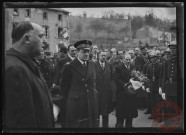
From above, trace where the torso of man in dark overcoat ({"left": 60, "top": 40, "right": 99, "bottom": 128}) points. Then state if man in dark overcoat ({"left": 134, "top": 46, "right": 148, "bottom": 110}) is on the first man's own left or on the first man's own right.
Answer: on the first man's own left

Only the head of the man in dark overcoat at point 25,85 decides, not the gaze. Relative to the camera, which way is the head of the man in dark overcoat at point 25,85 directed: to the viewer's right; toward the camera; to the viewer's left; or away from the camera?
to the viewer's right

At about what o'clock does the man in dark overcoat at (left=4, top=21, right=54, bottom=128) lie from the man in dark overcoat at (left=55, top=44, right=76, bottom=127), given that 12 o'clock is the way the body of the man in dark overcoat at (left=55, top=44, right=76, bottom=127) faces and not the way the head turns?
the man in dark overcoat at (left=4, top=21, right=54, bottom=128) is roughly at 2 o'clock from the man in dark overcoat at (left=55, top=44, right=76, bottom=127).

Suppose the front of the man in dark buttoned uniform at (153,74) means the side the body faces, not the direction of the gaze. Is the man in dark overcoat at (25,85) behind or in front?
in front

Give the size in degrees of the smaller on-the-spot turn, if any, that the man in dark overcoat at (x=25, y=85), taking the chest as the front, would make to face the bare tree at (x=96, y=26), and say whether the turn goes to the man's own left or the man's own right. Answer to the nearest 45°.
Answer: approximately 45° to the man's own left

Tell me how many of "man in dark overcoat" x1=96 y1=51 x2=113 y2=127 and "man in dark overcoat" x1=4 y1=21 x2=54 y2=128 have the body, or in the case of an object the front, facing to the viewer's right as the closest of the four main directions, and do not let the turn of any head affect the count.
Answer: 1

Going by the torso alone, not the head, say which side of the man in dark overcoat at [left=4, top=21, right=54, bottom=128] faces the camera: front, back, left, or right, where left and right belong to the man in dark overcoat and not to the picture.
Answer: right

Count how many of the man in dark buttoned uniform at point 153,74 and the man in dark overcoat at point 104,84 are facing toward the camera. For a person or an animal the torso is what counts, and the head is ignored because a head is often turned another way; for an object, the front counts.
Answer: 2

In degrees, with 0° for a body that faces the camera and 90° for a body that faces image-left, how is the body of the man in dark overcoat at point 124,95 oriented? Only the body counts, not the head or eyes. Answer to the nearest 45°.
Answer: approximately 315°
